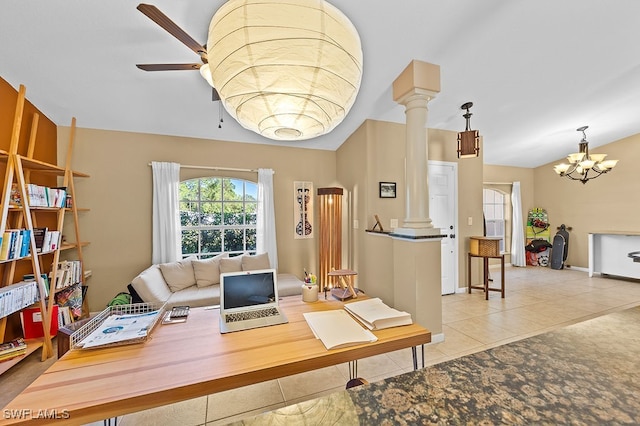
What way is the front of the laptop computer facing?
toward the camera

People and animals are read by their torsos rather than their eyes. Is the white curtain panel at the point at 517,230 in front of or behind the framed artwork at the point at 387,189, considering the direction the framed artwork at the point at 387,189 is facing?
behind

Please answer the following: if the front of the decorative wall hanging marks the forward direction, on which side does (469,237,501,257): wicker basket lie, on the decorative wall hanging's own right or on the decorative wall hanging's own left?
on the decorative wall hanging's own left

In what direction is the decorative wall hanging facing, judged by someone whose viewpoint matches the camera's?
facing the viewer

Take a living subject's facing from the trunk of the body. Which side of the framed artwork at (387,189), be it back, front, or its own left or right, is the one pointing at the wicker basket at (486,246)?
left

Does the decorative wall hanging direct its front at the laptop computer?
yes

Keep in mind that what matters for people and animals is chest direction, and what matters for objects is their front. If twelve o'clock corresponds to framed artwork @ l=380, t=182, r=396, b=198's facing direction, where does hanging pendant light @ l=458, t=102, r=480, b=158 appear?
The hanging pendant light is roughly at 9 o'clock from the framed artwork.

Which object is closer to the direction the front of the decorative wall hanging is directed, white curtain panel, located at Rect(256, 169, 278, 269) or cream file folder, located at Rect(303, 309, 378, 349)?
the cream file folder

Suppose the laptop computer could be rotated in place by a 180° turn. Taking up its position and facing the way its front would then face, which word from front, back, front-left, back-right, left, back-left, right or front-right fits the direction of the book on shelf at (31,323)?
front-left

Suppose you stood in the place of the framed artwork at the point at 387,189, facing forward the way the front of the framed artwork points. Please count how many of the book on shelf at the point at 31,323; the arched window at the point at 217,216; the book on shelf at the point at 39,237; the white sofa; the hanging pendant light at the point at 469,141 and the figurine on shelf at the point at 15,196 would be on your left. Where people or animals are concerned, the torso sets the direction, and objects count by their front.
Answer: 1

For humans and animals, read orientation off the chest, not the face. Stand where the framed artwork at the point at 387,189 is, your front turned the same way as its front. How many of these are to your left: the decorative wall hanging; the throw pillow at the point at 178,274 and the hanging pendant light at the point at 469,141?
1

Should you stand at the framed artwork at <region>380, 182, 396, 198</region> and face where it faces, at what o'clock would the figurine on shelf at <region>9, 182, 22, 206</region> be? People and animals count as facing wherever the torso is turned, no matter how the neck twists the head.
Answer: The figurine on shelf is roughly at 2 o'clock from the framed artwork.

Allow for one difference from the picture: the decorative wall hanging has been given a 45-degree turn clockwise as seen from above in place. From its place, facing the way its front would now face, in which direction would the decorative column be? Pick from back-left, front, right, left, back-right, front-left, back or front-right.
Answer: left

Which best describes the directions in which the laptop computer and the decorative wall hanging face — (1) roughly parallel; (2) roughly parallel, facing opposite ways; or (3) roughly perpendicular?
roughly parallel

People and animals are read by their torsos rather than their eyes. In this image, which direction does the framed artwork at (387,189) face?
toward the camera

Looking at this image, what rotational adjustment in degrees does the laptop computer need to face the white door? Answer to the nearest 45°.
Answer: approximately 135° to its left

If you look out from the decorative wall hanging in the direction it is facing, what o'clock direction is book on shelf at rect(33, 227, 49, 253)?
The book on shelf is roughly at 2 o'clock from the decorative wall hanging.

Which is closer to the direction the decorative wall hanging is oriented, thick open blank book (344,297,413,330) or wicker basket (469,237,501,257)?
the thick open blank book

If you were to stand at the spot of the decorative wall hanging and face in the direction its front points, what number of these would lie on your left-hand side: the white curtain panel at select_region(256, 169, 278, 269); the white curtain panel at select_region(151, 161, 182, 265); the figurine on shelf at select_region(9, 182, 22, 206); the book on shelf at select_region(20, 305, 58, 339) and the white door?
1

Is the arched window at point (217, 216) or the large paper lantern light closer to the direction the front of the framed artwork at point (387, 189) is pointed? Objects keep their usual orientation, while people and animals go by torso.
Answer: the large paper lantern light

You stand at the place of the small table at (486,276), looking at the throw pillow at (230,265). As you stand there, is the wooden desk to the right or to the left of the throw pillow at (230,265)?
left
